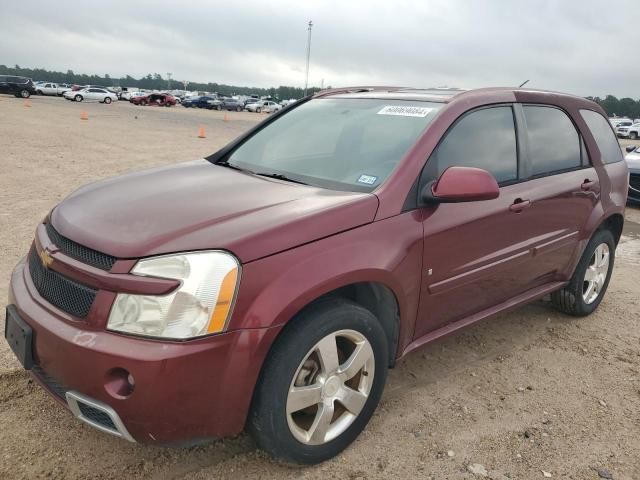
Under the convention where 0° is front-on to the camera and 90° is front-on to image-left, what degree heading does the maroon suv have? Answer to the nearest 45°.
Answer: approximately 45°

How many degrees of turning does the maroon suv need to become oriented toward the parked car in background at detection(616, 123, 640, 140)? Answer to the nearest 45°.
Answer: approximately 180°

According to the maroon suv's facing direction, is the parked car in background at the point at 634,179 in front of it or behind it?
behind

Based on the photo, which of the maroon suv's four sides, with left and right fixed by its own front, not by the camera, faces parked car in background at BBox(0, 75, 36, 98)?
right

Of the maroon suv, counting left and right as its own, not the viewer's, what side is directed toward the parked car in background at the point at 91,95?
right

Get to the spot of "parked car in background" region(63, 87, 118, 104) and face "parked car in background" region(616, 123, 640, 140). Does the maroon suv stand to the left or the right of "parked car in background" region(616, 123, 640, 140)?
right
